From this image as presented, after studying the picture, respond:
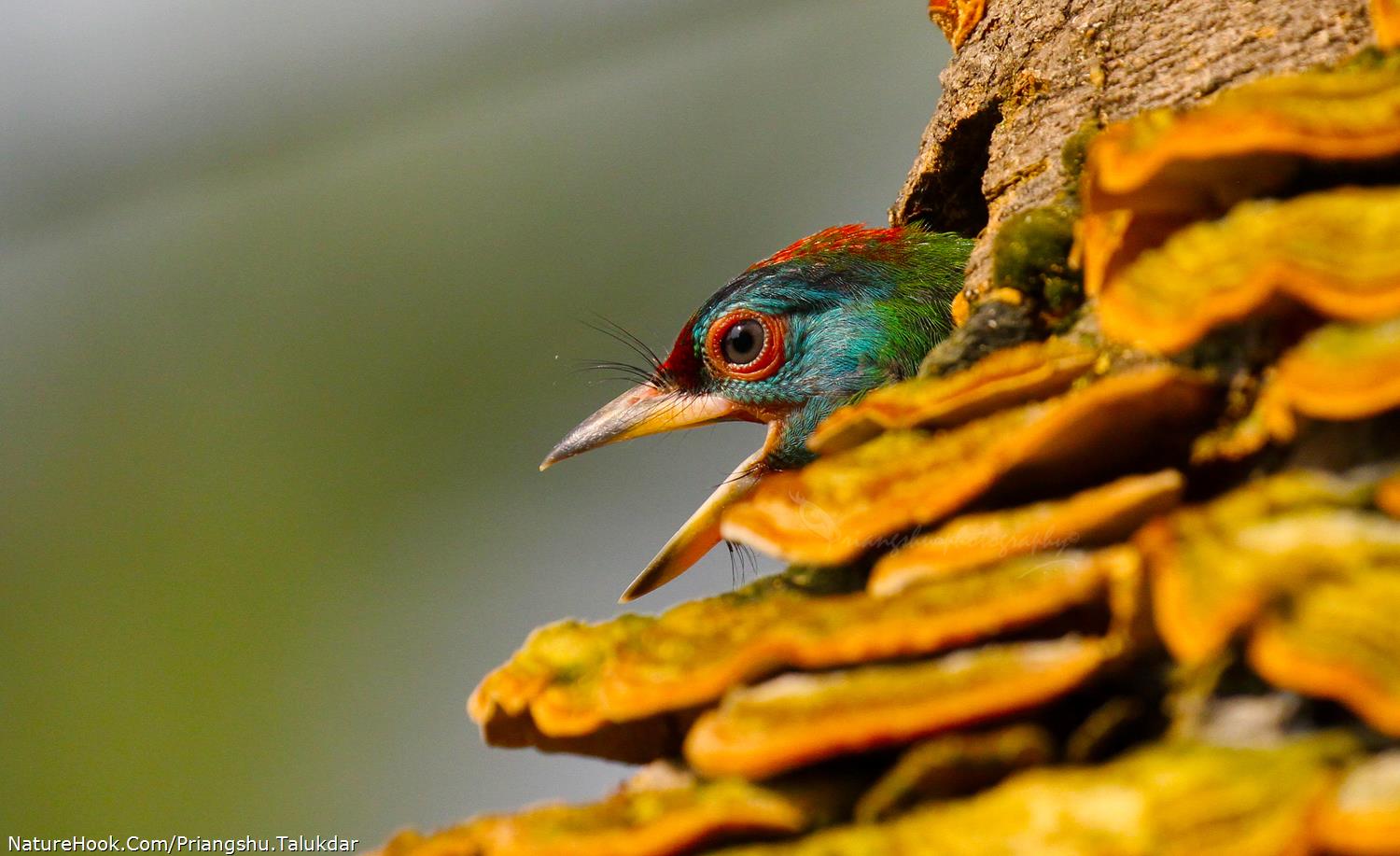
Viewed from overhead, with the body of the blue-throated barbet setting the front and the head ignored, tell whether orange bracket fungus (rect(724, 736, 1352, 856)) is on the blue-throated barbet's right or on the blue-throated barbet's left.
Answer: on the blue-throated barbet's left

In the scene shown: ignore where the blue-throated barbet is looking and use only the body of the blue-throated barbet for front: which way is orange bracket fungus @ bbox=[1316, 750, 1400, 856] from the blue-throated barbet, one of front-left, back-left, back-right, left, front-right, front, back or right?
left

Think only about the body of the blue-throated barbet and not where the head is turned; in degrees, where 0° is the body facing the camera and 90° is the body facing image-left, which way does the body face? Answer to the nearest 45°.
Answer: approximately 90°

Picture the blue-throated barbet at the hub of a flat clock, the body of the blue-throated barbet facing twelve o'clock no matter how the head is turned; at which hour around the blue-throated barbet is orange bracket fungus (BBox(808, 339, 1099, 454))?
The orange bracket fungus is roughly at 7 o'clock from the blue-throated barbet.

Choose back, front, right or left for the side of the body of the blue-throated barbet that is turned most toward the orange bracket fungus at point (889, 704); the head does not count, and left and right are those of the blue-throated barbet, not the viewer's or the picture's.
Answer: left
